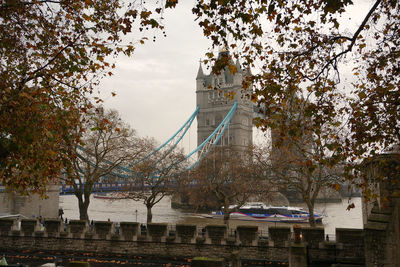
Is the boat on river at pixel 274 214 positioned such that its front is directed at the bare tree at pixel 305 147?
no

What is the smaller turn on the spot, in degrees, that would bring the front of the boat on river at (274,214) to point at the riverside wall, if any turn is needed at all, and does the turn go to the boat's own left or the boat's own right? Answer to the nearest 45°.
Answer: approximately 90° to the boat's own left

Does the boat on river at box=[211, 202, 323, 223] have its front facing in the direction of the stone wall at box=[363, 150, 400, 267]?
no

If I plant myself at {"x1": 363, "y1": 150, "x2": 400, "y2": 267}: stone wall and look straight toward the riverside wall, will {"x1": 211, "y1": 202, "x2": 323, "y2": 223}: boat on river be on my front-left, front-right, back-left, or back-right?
front-right

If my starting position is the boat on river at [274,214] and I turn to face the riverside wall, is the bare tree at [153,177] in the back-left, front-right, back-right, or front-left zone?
front-right

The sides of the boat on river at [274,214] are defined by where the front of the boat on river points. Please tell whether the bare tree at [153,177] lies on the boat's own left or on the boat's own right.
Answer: on the boat's own left

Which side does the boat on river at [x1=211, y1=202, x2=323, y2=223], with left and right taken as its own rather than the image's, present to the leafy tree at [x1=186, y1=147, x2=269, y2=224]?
left
